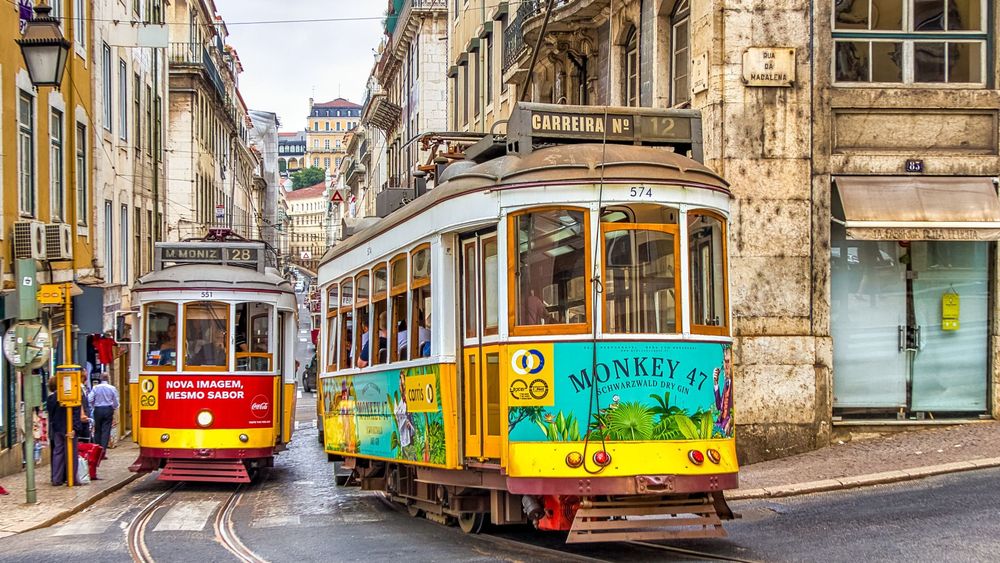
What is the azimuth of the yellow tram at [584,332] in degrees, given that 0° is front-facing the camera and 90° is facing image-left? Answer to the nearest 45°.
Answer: approximately 135°

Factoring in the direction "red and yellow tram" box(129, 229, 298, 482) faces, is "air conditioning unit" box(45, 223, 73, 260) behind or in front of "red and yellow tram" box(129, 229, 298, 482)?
behind

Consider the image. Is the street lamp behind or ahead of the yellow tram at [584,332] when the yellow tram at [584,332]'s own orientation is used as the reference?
ahead

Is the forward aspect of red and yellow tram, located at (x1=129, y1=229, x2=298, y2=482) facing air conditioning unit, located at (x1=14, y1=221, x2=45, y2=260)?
no

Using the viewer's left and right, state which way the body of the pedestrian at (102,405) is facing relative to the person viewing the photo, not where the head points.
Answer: facing away from the viewer

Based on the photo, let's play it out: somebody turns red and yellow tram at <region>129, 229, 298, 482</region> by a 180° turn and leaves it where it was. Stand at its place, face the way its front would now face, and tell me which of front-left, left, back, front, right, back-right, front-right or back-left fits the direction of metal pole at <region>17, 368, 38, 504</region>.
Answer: back-left

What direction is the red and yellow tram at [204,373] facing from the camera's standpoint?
toward the camera
